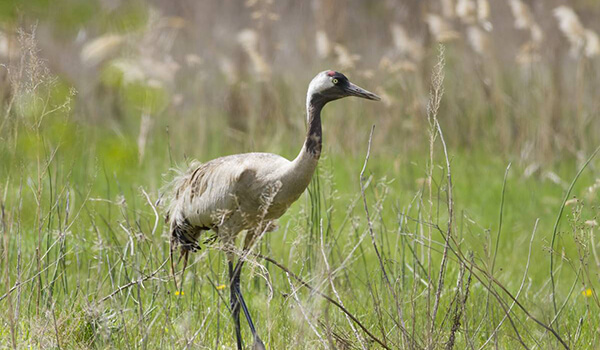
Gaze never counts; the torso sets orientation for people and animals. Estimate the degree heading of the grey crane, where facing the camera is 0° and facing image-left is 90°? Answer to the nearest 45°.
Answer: approximately 270°
